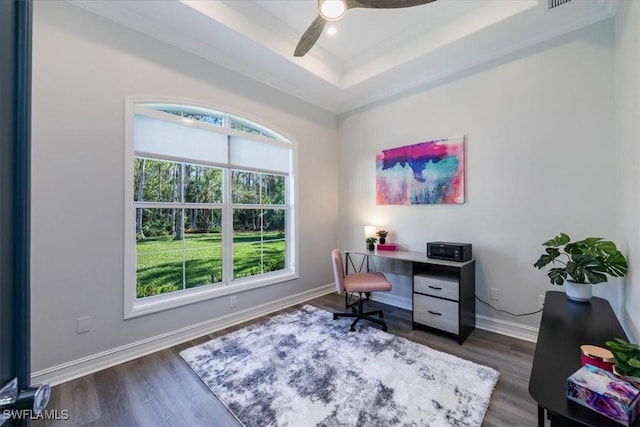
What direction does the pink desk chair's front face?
to the viewer's right

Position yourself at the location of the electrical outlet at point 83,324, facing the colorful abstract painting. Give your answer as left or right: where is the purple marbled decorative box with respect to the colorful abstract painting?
right

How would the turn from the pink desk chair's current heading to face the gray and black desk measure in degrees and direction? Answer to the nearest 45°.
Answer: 0° — it already faces it
